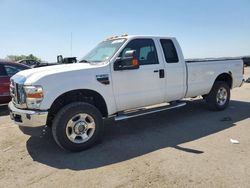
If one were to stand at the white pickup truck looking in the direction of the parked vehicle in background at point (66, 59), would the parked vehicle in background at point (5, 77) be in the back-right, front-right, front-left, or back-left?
front-left

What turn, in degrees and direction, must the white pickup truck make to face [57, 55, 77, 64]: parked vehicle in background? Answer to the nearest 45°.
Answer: approximately 90° to its right

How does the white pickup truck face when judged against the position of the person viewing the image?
facing the viewer and to the left of the viewer
